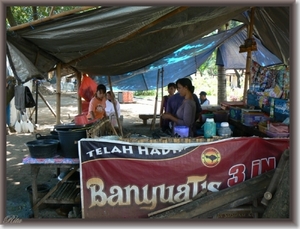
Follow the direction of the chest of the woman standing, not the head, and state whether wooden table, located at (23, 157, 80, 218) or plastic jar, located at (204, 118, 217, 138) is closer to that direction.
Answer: the wooden table

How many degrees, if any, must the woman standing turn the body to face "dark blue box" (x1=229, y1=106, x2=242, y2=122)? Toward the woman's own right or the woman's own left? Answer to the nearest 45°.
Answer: approximately 135° to the woman's own right

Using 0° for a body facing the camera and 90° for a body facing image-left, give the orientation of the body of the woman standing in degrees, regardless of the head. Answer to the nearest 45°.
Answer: approximately 90°

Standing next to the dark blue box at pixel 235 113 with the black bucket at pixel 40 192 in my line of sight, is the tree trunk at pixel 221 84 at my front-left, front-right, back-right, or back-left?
back-right

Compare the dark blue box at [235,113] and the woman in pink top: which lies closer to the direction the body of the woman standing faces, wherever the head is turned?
the woman in pink top

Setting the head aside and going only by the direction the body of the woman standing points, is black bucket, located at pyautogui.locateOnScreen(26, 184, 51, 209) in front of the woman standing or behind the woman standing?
in front

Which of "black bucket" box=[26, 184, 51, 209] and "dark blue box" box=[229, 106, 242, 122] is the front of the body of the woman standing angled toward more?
the black bucket

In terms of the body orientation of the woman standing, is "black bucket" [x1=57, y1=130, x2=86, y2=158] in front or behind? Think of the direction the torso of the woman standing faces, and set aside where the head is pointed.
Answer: in front

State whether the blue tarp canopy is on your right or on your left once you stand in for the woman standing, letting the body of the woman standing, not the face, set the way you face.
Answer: on your right

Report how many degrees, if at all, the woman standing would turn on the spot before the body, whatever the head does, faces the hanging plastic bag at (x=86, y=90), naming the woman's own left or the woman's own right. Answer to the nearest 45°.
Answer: approximately 45° to the woman's own right
